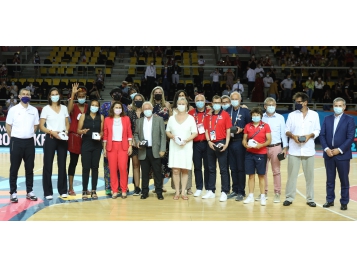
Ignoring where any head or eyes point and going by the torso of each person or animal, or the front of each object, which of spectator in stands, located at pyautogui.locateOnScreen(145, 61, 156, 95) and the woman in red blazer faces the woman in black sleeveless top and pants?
the spectator in stands

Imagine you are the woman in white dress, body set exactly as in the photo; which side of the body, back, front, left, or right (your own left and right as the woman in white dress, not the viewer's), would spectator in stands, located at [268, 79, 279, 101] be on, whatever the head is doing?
back

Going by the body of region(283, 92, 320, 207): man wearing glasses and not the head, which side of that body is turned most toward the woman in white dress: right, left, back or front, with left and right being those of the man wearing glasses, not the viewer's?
right

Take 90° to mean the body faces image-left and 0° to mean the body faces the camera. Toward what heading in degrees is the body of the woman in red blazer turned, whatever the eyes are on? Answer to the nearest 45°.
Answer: approximately 0°

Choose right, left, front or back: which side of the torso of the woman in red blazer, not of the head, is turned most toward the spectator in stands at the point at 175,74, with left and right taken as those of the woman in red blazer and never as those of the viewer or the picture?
back

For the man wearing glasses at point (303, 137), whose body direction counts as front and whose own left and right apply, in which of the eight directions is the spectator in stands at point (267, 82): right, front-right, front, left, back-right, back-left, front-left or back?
back

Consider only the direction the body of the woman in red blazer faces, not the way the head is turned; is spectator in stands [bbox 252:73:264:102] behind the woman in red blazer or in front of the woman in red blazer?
behind

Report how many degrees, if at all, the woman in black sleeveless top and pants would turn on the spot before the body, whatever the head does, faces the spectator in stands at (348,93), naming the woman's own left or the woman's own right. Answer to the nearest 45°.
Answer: approximately 135° to the woman's own left

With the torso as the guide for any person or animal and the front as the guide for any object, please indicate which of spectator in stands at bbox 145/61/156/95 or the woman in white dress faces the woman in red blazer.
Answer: the spectator in stands

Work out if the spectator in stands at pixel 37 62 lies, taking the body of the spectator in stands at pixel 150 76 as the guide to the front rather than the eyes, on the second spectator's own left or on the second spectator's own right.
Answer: on the second spectator's own right
